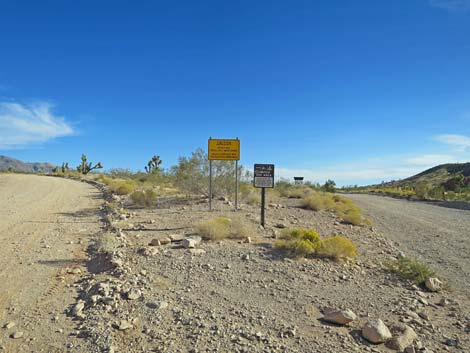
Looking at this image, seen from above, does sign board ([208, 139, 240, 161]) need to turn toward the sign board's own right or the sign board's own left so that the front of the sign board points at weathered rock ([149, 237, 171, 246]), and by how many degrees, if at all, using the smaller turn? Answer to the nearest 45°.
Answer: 0° — it already faces it

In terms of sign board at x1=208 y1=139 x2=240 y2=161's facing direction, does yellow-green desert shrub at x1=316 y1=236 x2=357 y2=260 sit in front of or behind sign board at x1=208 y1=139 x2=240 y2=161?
in front

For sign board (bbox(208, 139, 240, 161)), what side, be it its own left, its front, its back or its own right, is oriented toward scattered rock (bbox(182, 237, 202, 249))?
front

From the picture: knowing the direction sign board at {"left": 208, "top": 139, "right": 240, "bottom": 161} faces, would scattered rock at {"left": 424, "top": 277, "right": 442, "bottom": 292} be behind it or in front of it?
in front

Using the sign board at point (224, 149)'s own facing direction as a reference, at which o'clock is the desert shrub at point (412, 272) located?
The desert shrub is roughly at 11 o'clock from the sign board.

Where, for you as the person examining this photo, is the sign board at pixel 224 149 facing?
facing the viewer

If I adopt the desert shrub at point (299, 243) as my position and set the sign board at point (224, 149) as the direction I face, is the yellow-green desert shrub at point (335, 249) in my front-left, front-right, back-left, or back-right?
back-right

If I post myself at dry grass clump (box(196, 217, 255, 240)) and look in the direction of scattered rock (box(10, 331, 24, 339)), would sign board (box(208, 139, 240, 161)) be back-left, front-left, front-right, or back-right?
back-right

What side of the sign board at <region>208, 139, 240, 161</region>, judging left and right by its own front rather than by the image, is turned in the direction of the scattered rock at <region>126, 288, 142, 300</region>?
front

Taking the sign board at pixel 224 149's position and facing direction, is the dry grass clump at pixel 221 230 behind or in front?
in front
